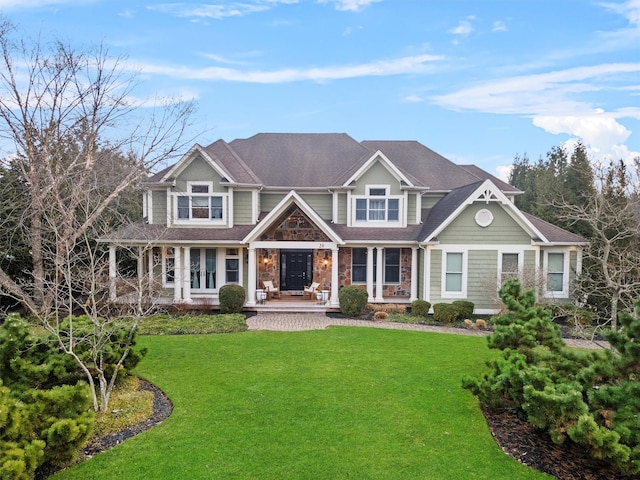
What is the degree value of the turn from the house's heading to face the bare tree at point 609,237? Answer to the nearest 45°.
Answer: approximately 90° to its left

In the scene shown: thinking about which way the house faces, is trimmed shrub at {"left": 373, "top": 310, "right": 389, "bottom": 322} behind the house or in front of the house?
in front

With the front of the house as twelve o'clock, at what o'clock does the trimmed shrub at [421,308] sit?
The trimmed shrub is roughly at 10 o'clock from the house.

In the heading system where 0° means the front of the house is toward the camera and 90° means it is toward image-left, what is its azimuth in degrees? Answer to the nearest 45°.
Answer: approximately 0°

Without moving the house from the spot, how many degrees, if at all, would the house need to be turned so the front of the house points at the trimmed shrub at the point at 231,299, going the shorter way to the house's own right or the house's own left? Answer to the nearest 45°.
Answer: approximately 45° to the house's own right

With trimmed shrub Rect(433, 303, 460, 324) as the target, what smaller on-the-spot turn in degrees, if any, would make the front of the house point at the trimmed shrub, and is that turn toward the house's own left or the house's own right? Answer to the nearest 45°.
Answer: approximately 45° to the house's own left
